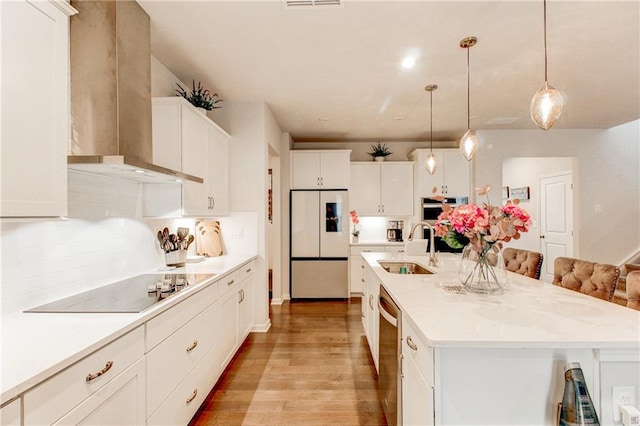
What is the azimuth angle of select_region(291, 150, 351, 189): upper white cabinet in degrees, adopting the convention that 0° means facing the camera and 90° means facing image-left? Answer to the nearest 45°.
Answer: approximately 0°

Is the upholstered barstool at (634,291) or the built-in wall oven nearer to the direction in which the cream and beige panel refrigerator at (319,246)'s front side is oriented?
the upholstered barstool

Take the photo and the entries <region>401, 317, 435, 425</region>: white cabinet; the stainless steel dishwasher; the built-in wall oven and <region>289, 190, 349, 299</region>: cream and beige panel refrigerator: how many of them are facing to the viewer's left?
2

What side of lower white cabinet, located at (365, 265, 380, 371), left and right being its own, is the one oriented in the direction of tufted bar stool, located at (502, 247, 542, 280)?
back

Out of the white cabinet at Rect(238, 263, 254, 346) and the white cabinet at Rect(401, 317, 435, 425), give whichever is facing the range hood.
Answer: the white cabinet at Rect(401, 317, 435, 425)

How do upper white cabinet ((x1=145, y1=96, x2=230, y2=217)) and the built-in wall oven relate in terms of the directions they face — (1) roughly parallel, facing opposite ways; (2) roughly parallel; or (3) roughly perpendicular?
roughly perpendicular

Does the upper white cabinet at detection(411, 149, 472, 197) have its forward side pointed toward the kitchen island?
yes

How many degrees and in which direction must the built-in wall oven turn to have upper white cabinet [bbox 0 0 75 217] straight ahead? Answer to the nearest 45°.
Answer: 0° — it already faces it

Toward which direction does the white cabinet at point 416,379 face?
to the viewer's left

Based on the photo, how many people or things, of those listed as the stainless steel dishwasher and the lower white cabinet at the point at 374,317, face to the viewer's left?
2

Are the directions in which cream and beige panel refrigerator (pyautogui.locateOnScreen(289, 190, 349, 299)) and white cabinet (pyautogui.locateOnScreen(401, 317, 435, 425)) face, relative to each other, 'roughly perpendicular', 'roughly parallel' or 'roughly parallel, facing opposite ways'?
roughly perpendicular

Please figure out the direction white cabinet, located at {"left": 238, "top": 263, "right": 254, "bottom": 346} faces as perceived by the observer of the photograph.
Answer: facing to the right of the viewer
